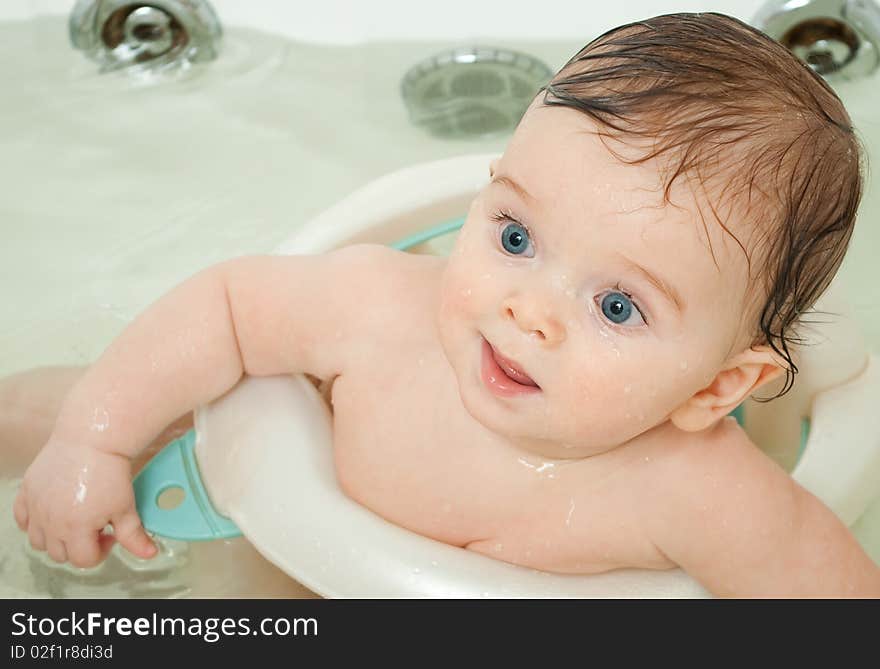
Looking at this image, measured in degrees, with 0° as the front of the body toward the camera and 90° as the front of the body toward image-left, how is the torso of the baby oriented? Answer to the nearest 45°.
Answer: approximately 0°

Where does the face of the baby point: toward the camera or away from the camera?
toward the camera
